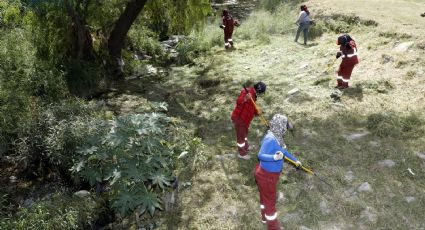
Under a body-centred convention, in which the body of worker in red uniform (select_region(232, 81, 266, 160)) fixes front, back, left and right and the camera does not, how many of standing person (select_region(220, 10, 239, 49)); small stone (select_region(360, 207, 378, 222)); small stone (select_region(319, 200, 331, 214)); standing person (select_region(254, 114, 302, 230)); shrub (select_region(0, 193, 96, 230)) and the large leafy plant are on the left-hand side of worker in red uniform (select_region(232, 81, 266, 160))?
1

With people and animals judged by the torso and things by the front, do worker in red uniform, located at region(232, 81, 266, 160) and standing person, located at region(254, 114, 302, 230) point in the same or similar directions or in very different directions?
same or similar directions

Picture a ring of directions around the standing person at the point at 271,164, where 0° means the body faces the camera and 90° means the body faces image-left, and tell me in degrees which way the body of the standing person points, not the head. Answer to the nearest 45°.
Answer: approximately 270°

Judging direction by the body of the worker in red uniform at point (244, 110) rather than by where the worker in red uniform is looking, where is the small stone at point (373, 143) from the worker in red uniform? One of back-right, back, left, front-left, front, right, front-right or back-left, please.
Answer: front

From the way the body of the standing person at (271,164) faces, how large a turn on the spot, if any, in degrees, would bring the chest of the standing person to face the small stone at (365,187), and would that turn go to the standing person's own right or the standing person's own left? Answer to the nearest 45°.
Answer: approximately 45° to the standing person's own left

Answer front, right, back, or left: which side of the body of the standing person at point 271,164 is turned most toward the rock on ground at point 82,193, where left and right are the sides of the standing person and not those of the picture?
back

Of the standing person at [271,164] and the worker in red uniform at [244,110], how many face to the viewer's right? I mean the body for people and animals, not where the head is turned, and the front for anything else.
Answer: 2

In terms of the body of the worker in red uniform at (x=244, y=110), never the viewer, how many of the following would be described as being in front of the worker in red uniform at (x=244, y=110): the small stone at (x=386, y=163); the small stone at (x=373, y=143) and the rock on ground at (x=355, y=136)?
3

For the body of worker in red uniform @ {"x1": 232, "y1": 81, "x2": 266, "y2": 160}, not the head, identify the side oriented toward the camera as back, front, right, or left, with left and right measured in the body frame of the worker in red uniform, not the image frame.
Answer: right

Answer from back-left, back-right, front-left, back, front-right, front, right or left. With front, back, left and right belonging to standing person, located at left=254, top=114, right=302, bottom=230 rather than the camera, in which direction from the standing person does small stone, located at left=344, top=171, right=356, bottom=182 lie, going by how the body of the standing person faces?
front-left

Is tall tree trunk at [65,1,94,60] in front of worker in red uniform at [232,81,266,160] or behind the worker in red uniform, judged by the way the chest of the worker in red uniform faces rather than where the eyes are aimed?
behind

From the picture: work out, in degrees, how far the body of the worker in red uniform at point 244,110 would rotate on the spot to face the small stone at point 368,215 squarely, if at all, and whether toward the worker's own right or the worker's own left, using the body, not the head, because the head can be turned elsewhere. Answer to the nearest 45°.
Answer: approximately 45° to the worker's own right

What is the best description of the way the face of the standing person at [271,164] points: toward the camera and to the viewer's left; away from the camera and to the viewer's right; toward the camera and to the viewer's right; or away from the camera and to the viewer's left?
away from the camera and to the viewer's right

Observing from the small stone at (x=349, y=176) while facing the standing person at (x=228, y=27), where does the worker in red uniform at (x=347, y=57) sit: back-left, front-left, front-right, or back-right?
front-right

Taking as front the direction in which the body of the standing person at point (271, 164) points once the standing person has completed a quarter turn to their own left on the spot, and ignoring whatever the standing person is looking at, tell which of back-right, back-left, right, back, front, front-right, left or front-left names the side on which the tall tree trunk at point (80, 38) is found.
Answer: front-left
